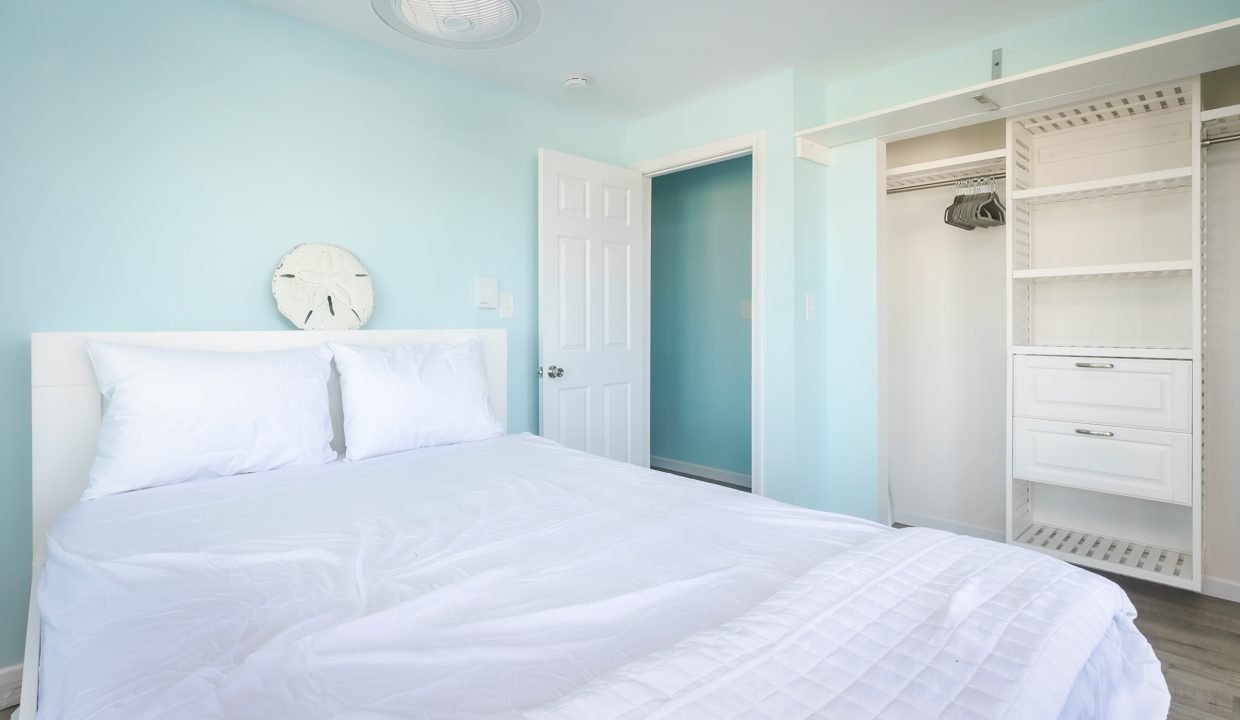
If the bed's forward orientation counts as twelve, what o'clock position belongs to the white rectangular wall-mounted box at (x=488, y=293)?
The white rectangular wall-mounted box is roughly at 7 o'clock from the bed.

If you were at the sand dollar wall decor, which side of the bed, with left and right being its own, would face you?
back

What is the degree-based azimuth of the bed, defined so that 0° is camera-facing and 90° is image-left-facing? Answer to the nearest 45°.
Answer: approximately 315°

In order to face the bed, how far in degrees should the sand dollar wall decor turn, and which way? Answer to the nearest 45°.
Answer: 0° — it already faces it

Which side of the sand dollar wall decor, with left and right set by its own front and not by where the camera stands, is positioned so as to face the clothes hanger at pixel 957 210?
left

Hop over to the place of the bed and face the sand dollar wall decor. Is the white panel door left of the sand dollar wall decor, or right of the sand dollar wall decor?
right

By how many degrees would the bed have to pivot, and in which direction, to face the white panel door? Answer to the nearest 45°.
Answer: approximately 135° to its left

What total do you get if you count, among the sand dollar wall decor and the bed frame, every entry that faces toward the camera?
2

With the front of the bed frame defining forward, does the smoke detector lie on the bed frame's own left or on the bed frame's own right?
on the bed frame's own left
